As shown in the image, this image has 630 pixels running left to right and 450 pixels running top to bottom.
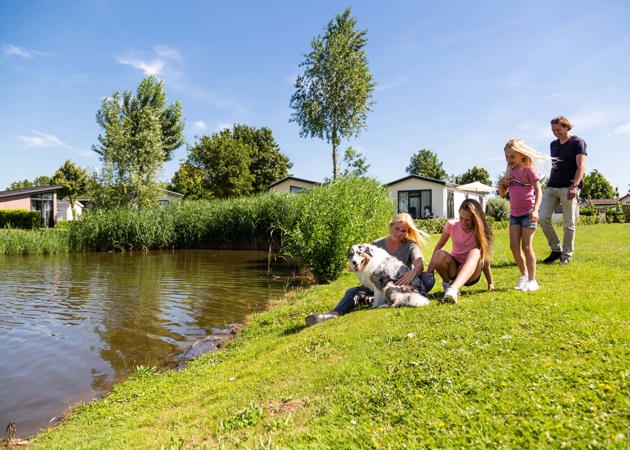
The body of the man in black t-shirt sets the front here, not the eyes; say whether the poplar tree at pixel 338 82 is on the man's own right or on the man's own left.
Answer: on the man's own right

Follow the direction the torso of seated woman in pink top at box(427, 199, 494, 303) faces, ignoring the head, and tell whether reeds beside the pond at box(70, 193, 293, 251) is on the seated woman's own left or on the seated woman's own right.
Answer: on the seated woman's own right

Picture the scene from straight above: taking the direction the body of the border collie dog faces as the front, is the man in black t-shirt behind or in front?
behind

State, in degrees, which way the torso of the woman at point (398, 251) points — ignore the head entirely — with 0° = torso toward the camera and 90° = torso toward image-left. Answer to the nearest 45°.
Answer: approximately 45°

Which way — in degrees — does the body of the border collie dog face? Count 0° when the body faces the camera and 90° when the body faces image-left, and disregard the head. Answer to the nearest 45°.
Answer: approximately 90°

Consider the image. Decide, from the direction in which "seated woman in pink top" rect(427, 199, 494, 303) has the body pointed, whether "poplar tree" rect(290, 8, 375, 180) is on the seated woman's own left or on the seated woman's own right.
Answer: on the seated woman's own right

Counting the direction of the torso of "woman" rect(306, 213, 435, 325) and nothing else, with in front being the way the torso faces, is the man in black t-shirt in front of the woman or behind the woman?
behind

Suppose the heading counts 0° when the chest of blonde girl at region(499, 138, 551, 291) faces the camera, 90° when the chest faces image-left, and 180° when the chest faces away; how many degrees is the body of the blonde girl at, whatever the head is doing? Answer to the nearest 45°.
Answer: approximately 45°

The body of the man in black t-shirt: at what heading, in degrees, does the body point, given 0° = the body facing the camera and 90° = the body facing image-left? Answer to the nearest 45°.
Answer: approximately 45°

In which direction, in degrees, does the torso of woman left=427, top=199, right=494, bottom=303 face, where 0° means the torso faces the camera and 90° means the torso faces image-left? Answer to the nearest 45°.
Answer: approximately 45°

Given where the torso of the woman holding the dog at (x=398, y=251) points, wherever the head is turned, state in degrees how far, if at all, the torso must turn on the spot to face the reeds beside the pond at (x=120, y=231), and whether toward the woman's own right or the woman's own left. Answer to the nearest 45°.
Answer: approximately 90° to the woman's own right
